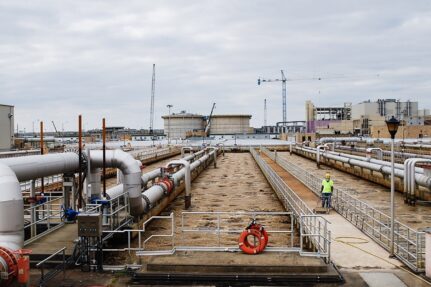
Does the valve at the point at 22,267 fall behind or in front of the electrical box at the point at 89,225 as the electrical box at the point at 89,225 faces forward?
in front

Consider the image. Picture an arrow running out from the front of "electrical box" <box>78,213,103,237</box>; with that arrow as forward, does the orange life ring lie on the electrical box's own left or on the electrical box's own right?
on the electrical box's own left

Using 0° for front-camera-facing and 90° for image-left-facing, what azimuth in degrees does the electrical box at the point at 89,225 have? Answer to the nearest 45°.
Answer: approximately 0°

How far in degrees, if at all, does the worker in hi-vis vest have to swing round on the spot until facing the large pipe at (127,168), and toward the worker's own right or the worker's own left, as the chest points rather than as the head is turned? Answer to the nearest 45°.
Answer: approximately 45° to the worker's own right

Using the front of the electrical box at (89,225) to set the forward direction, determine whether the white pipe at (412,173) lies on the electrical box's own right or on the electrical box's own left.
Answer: on the electrical box's own left

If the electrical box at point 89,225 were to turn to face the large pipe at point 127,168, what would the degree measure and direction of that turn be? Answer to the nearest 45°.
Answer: approximately 180°

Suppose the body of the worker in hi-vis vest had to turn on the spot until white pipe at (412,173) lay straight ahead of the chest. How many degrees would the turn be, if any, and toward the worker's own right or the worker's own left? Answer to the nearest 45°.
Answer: approximately 135° to the worker's own left

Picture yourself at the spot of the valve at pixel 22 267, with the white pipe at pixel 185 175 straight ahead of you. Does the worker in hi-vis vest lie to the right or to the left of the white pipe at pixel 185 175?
right
